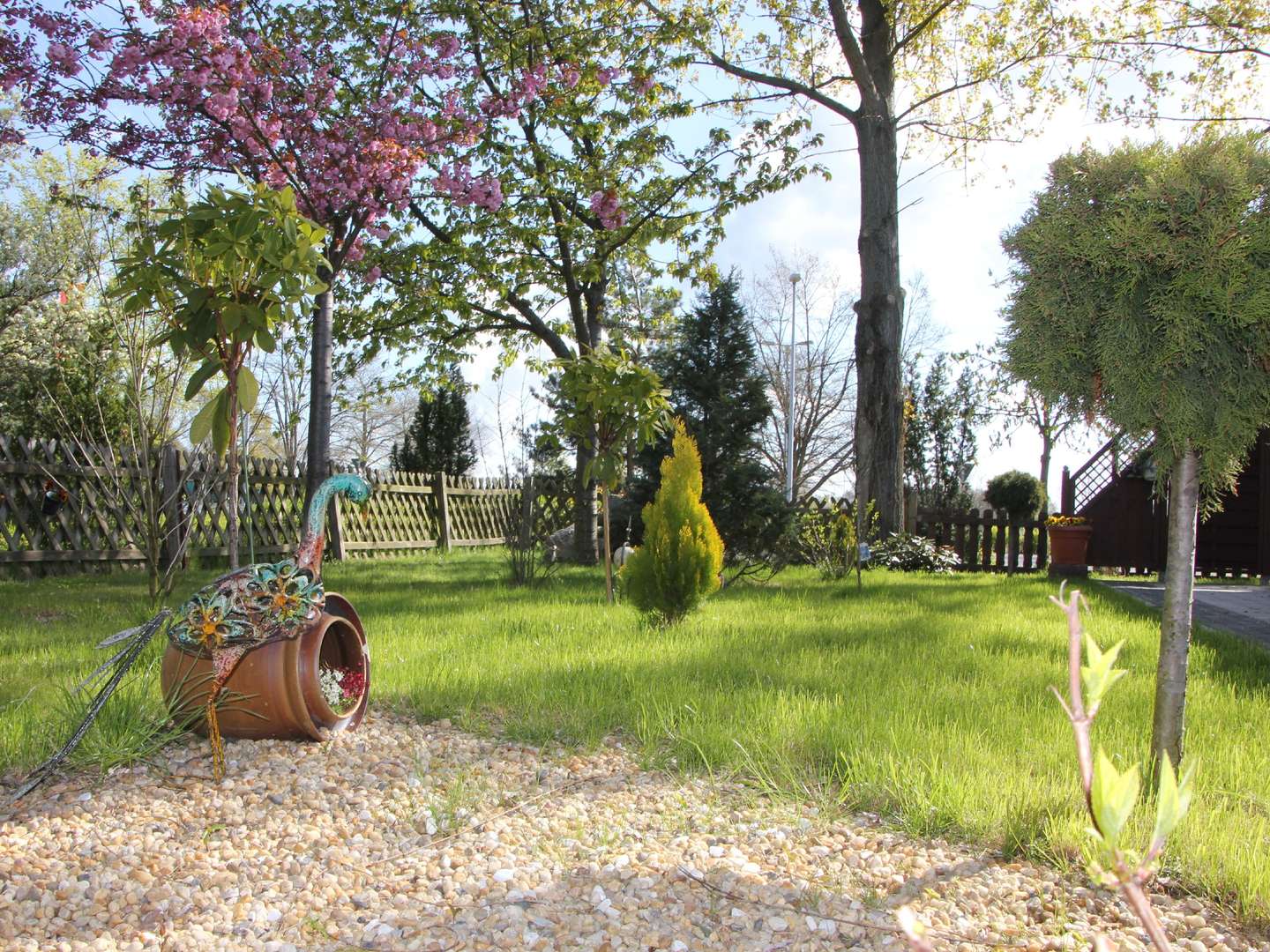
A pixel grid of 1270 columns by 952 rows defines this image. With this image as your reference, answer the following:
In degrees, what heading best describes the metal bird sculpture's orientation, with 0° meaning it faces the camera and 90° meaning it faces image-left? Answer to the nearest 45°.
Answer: approximately 270°

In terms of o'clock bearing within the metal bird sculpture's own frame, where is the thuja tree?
The thuja tree is roughly at 1 o'clock from the metal bird sculpture.

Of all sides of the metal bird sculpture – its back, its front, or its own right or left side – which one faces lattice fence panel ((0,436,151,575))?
left

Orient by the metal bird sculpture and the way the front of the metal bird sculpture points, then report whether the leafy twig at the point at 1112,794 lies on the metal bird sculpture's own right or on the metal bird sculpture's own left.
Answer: on the metal bird sculpture's own right

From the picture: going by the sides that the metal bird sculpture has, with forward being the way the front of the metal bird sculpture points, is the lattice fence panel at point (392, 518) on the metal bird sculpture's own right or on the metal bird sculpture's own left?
on the metal bird sculpture's own left

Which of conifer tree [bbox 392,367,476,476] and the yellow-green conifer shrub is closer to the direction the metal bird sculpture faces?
the yellow-green conifer shrub

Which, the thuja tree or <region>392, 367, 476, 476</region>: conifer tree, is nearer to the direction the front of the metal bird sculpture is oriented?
the thuja tree

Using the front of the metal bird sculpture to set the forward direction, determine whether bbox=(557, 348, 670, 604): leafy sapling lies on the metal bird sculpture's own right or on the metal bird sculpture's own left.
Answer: on the metal bird sculpture's own left

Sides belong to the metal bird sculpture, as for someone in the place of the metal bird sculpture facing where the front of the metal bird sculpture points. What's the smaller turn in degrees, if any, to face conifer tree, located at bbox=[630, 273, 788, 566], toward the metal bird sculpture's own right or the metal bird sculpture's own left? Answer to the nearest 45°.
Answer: approximately 45° to the metal bird sculpture's own left
